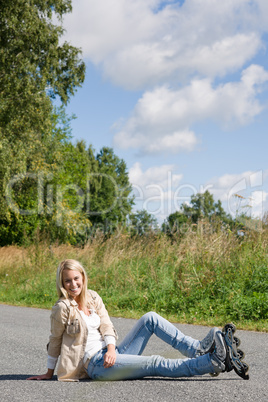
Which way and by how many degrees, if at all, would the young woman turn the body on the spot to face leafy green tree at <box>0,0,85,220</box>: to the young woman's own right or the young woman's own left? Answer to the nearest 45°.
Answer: approximately 135° to the young woman's own left

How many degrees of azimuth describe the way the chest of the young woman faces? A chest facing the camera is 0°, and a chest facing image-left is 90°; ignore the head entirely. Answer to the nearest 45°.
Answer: approximately 315°
